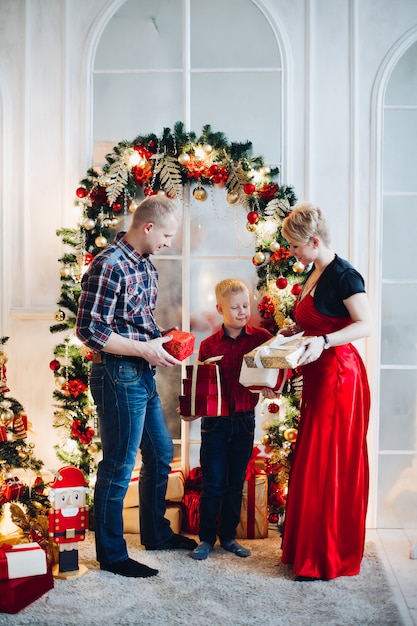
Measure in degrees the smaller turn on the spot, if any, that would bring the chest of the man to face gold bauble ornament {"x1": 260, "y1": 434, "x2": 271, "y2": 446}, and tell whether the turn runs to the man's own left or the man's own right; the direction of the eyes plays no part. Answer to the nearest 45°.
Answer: approximately 45° to the man's own left

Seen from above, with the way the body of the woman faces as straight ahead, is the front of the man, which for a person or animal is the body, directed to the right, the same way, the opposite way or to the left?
the opposite way

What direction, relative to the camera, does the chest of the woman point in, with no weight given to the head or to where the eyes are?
to the viewer's left

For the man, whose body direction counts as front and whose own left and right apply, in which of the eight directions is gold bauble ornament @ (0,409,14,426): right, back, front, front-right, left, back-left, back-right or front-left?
back-left

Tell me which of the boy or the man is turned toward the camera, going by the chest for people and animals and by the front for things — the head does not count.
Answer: the boy

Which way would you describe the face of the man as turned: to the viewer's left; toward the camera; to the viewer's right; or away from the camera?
to the viewer's right

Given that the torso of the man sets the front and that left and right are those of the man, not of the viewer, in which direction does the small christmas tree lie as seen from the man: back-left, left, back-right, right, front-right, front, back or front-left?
back-left

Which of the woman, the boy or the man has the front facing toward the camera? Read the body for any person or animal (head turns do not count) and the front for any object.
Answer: the boy

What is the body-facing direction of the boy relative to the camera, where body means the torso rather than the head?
toward the camera

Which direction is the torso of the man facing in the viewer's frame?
to the viewer's right
